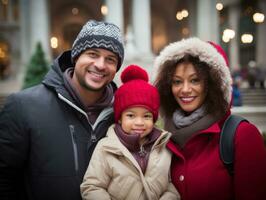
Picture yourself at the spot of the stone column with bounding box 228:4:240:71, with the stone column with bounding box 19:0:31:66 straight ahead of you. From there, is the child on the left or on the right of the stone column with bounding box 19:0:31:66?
left

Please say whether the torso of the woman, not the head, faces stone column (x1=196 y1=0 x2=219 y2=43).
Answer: no

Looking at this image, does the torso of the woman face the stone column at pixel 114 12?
no

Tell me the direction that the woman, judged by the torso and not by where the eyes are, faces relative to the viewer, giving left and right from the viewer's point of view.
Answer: facing the viewer and to the left of the viewer

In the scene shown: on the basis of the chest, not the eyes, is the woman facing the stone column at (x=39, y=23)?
no

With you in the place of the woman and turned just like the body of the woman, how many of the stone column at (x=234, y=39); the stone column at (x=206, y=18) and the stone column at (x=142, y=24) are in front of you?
0

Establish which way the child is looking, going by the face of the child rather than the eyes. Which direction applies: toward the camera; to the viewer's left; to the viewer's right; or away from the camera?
toward the camera

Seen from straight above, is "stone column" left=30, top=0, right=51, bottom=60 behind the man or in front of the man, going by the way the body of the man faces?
behind

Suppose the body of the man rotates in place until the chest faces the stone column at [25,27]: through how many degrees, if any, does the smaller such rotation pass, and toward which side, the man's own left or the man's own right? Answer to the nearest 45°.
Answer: approximately 135° to the man's own left

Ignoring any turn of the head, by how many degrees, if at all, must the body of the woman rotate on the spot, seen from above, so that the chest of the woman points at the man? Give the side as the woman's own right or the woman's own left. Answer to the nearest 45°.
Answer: approximately 45° to the woman's own right

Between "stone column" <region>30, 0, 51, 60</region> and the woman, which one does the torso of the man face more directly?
the woman

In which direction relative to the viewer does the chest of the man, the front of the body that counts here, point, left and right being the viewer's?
facing the viewer and to the right of the viewer

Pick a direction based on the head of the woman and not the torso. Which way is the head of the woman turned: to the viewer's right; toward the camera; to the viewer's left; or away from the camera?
toward the camera

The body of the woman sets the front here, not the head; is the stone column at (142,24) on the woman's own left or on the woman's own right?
on the woman's own right

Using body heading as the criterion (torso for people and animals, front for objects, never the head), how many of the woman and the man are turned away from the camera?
0
